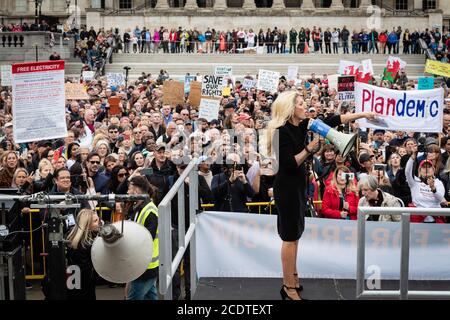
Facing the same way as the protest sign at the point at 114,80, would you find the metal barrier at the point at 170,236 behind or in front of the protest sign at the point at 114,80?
in front

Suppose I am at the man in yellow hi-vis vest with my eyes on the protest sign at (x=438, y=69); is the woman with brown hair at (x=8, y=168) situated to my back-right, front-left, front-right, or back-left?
front-left

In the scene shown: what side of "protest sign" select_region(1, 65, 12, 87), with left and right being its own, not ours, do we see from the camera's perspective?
front

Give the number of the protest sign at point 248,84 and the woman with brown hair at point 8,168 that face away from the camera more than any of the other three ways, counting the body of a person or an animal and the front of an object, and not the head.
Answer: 0

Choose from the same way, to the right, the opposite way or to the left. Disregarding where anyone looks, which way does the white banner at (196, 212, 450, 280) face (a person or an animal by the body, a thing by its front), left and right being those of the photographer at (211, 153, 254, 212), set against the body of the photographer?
the opposite way

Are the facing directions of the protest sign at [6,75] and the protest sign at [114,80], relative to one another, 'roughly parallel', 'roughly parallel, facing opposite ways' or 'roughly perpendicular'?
roughly parallel

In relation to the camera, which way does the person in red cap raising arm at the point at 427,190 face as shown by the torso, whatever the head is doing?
toward the camera

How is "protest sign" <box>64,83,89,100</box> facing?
toward the camera

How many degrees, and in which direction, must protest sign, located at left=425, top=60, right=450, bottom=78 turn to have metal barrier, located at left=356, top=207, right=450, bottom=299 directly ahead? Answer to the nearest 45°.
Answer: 0° — it already faces it

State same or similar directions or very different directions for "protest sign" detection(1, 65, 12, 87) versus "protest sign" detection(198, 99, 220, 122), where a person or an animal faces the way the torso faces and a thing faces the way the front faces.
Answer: same or similar directions

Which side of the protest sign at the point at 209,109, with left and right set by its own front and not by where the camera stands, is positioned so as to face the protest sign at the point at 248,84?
back
